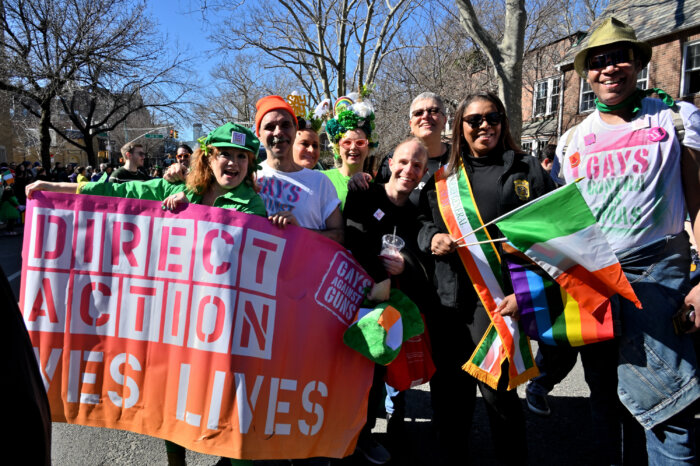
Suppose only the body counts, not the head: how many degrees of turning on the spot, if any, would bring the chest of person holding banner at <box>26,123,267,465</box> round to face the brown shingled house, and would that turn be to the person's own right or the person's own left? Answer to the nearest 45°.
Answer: approximately 135° to the person's own left

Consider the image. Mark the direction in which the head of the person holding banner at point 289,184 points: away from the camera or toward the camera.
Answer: toward the camera

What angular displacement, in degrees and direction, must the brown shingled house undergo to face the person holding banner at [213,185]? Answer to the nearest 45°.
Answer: approximately 45° to its left

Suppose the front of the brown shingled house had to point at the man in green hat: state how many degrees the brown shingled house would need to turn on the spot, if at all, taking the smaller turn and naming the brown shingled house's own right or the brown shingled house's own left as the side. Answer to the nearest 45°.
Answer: approximately 45° to the brown shingled house's own left

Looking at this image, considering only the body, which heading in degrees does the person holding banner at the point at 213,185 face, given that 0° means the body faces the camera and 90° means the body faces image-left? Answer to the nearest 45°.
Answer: approximately 0°

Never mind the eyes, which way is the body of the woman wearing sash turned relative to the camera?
toward the camera

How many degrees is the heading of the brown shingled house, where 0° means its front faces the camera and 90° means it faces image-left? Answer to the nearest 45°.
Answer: approximately 45°

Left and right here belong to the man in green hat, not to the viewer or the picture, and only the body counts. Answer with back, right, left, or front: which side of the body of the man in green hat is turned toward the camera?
front

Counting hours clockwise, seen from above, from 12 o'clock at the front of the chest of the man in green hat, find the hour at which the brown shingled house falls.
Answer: The brown shingled house is roughly at 6 o'clock from the man in green hat.

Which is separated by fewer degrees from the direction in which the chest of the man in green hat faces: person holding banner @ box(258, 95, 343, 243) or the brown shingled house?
the person holding banner

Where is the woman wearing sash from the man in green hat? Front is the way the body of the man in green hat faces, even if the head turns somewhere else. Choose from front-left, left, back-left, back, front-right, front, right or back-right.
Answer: right

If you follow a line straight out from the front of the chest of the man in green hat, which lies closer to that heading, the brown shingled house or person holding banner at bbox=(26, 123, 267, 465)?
the person holding banner

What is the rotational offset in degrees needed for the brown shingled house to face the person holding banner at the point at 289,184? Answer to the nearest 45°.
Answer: approximately 45° to its left

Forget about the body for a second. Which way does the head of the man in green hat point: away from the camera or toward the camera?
toward the camera

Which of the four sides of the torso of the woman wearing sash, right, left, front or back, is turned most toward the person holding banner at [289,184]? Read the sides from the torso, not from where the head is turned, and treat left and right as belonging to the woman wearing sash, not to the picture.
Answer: right

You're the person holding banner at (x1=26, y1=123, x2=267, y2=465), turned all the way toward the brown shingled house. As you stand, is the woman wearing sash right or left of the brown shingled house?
right

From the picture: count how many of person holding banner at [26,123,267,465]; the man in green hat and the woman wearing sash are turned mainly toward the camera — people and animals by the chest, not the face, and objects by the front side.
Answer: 3
